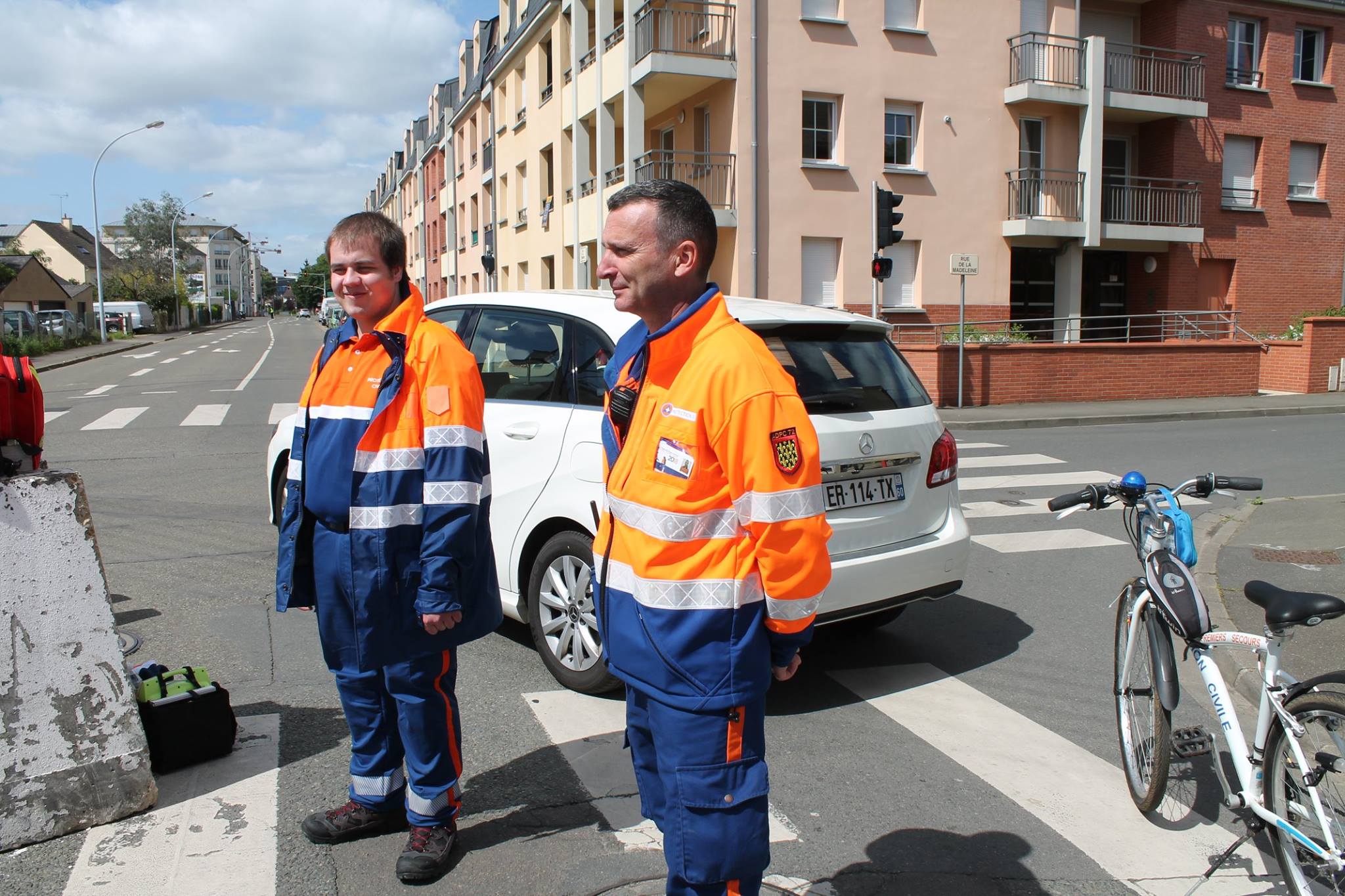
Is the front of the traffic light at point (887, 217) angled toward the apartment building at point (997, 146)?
no

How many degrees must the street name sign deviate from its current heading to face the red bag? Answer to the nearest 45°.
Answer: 0° — it already faces it

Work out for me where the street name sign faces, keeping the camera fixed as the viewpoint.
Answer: facing the viewer

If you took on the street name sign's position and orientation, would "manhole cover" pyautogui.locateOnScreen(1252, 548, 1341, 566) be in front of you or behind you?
in front

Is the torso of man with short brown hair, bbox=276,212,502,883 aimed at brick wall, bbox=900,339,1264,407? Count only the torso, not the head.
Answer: no

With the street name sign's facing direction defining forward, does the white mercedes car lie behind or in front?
in front

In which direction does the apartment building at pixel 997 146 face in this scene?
toward the camera

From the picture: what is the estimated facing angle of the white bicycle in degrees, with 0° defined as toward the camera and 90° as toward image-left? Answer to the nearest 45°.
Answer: approximately 135°

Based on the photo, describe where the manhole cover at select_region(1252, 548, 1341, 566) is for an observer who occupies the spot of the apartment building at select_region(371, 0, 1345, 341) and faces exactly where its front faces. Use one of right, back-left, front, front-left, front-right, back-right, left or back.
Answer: front

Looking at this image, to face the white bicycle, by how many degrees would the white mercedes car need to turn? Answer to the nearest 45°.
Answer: approximately 180°

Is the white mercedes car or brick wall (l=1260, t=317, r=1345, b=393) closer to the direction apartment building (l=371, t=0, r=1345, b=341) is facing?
the white mercedes car

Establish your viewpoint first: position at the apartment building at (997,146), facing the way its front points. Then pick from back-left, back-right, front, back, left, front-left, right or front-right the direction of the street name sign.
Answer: front

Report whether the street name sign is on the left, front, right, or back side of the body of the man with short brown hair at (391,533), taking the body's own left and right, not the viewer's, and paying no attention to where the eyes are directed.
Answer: back
